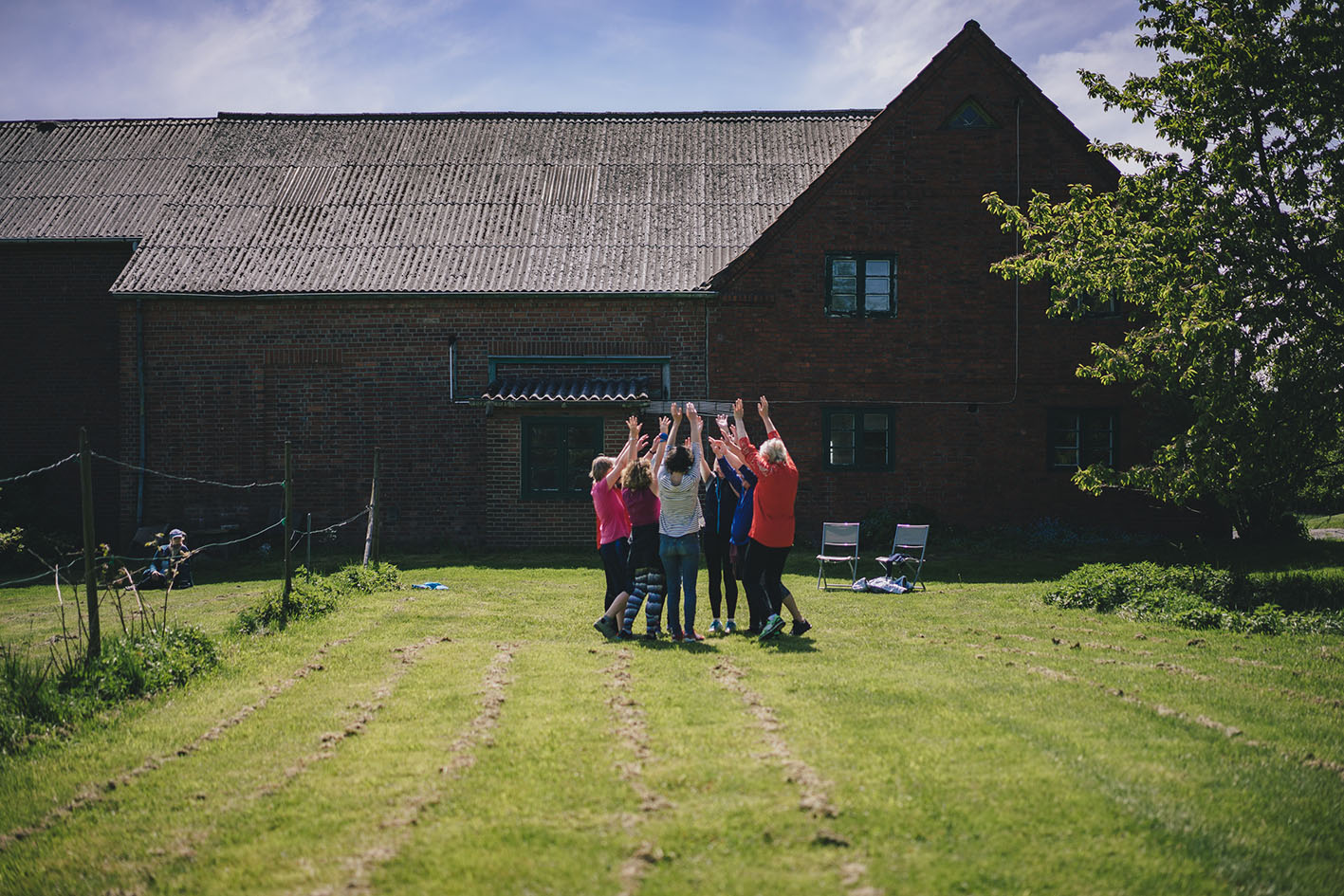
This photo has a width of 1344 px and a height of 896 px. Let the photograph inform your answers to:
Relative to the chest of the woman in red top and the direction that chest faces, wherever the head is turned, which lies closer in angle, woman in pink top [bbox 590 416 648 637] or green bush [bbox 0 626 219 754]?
the woman in pink top

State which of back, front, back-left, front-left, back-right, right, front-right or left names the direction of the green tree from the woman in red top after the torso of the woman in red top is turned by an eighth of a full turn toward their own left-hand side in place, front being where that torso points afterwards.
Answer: back-right

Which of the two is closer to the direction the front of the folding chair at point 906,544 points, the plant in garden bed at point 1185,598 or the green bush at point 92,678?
the green bush

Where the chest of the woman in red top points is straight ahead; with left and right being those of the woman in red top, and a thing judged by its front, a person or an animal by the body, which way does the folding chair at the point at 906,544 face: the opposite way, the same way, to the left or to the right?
to the left

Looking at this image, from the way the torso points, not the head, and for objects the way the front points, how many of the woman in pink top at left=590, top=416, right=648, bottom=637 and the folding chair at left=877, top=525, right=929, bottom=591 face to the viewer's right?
1

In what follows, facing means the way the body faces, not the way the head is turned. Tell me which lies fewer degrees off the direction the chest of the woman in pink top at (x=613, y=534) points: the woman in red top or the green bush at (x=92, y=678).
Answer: the woman in red top

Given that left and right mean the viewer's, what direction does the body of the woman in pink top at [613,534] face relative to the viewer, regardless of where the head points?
facing to the right of the viewer

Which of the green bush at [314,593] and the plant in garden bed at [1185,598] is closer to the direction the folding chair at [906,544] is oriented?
the green bush

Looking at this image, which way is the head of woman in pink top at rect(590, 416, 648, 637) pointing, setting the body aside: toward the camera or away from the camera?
away from the camera

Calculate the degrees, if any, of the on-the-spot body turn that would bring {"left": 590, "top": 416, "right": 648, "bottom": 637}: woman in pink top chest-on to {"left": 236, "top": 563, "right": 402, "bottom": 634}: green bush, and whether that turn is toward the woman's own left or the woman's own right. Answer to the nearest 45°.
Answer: approximately 135° to the woman's own left

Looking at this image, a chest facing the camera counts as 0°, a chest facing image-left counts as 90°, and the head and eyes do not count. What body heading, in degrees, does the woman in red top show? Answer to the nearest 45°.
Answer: approximately 135°
